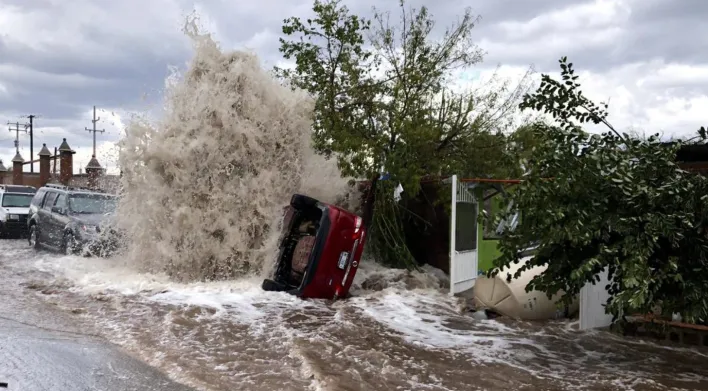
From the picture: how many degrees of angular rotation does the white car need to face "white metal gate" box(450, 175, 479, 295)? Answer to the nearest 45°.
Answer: approximately 45° to its left

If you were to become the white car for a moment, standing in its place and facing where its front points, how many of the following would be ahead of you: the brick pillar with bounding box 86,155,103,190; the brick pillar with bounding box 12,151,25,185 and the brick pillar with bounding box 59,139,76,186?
0

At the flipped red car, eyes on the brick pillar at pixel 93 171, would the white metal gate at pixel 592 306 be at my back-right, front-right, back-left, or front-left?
back-right

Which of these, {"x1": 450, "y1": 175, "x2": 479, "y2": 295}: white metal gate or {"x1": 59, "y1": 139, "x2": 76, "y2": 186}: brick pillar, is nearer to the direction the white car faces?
the white metal gate

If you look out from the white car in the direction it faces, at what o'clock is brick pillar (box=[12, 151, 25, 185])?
The brick pillar is roughly at 6 o'clock from the white car.

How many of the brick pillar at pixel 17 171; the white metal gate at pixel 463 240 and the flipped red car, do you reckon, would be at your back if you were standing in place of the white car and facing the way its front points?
1

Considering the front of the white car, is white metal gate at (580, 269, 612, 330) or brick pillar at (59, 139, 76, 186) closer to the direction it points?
the white metal gate

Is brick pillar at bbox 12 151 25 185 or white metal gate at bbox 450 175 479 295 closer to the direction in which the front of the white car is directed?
the white metal gate

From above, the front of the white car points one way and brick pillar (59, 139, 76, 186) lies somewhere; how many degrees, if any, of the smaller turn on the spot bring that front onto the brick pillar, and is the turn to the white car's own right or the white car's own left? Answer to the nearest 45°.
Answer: approximately 180°

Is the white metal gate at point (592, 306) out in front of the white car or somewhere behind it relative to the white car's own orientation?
in front

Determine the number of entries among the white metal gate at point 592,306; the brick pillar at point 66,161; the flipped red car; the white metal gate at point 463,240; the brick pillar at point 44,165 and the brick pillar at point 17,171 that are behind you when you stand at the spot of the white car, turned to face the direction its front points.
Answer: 3

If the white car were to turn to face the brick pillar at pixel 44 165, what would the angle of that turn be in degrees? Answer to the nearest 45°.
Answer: approximately 180°

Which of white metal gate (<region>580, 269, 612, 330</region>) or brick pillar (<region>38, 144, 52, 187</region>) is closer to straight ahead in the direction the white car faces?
the white metal gate

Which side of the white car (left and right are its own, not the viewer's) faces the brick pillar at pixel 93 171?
back

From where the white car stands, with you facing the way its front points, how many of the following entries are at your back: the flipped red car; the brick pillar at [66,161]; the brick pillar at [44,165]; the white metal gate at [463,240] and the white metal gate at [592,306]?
2

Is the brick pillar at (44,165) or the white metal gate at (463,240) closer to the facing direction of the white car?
the white metal gate

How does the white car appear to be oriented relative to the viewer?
toward the camera
